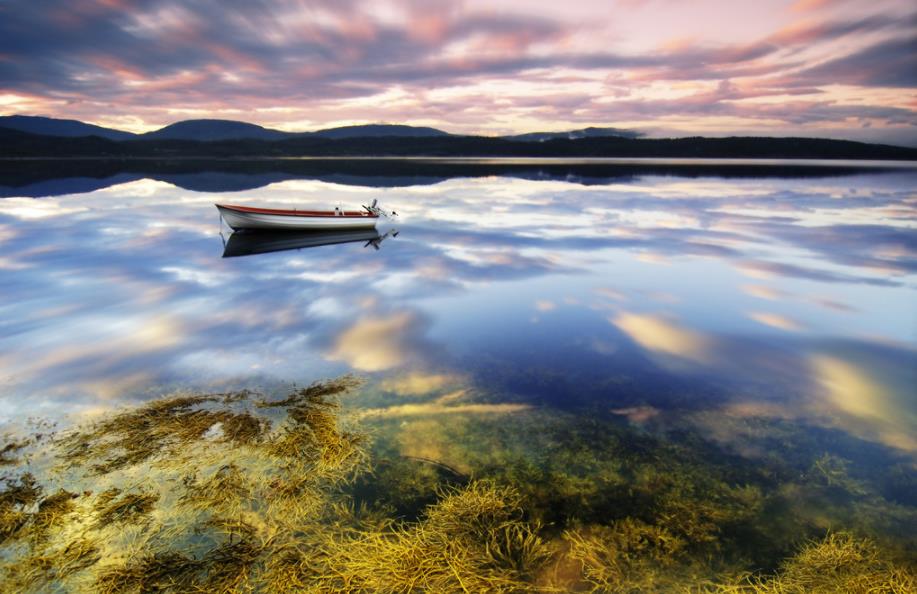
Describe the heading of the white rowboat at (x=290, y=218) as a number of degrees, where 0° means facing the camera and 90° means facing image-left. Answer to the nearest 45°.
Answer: approximately 90°

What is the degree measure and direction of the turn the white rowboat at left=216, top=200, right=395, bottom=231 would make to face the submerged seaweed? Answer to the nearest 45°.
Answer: approximately 90° to its left
